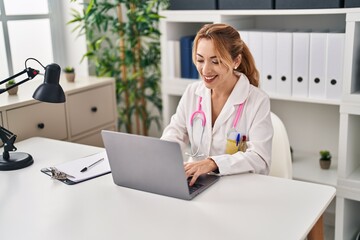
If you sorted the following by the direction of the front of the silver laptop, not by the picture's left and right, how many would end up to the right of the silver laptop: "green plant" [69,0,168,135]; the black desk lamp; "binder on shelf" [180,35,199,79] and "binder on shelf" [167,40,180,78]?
0

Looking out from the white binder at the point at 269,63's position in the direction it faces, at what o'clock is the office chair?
The office chair is roughly at 12 o'clock from the white binder.

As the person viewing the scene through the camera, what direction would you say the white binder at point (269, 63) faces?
facing the viewer

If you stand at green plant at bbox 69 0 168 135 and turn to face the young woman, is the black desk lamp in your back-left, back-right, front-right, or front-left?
front-right

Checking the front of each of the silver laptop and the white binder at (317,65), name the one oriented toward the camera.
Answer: the white binder

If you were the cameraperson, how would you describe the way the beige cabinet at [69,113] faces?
facing the viewer and to the right of the viewer

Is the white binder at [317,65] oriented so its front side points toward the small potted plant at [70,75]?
no

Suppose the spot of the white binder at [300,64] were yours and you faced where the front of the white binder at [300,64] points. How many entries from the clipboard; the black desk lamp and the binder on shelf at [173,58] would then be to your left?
0

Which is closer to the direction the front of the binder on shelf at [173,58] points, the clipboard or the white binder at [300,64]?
the clipboard

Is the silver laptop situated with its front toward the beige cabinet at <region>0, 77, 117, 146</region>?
no

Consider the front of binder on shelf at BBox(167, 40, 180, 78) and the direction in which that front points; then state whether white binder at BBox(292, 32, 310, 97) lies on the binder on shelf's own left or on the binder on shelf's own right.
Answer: on the binder on shelf's own left

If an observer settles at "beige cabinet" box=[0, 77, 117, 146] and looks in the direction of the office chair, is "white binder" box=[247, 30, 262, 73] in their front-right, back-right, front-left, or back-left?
front-left

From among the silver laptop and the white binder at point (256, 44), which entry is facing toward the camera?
the white binder

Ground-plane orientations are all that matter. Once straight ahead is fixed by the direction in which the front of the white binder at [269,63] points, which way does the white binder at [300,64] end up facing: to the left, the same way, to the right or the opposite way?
the same way

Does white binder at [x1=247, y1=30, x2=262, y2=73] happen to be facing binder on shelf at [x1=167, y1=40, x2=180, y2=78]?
no

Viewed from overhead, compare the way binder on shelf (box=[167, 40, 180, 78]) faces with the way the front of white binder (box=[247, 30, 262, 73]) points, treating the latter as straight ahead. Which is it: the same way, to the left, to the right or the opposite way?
the same way

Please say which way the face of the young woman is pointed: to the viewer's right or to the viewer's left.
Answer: to the viewer's left

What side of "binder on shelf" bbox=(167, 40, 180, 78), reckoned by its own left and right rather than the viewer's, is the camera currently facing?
front
